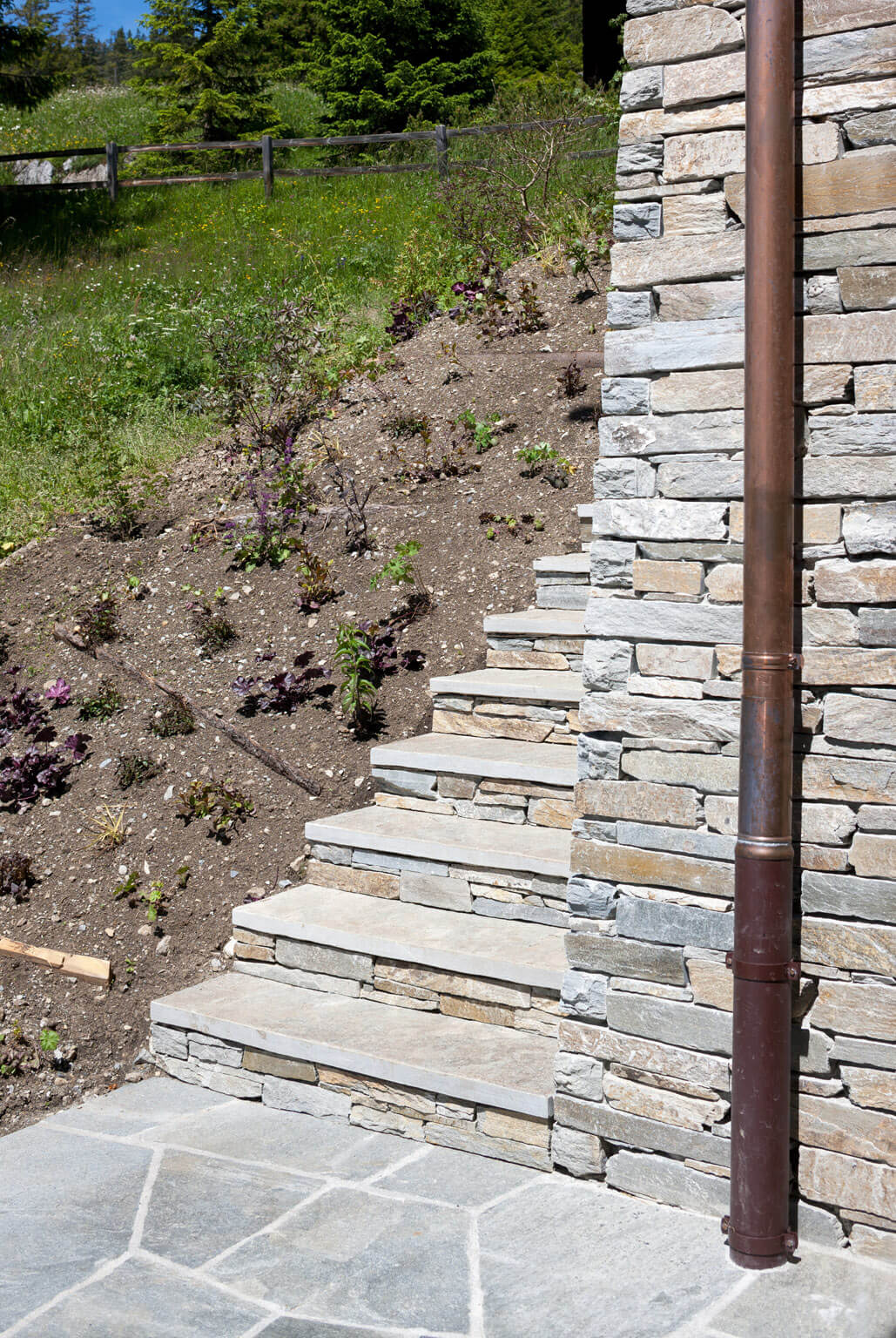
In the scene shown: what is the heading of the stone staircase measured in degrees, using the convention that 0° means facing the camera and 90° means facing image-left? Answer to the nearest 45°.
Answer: approximately 45°

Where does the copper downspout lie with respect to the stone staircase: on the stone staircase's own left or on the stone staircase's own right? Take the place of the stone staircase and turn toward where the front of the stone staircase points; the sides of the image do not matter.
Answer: on the stone staircase's own left

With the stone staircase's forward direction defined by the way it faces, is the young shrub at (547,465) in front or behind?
behind

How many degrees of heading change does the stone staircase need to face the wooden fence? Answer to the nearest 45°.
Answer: approximately 135° to its right

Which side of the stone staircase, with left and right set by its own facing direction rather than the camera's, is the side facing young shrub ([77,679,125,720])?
right

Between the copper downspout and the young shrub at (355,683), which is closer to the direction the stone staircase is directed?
the copper downspout

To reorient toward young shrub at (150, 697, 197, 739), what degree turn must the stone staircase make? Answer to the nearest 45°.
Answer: approximately 90° to its right

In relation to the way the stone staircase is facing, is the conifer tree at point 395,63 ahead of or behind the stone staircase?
behind

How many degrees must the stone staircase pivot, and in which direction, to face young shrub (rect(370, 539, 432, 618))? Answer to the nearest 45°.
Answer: approximately 135° to its right

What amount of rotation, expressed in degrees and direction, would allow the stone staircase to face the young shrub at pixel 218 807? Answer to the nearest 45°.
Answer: approximately 90° to its right

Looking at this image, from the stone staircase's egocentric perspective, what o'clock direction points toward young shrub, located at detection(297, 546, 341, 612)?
The young shrub is roughly at 4 o'clock from the stone staircase.

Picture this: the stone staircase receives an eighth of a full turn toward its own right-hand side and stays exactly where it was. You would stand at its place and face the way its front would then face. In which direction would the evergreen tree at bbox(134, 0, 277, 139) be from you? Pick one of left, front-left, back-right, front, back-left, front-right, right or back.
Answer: right

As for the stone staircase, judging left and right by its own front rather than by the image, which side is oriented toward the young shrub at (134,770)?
right

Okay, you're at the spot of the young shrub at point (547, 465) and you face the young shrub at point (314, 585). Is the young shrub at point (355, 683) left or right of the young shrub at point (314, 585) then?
left
